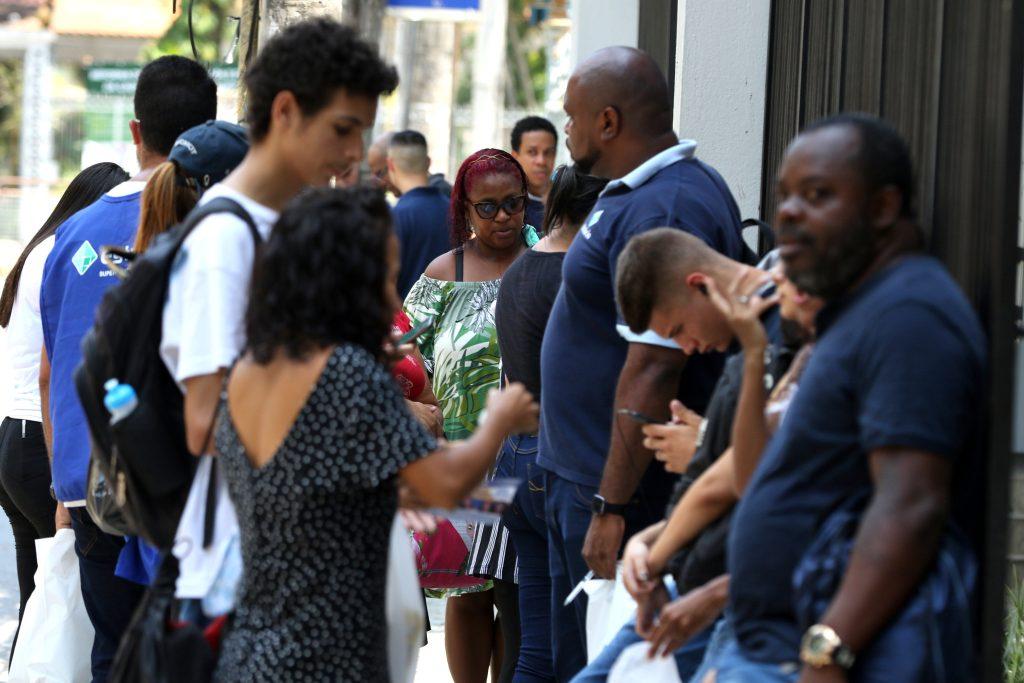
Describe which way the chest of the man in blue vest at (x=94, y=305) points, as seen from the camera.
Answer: away from the camera

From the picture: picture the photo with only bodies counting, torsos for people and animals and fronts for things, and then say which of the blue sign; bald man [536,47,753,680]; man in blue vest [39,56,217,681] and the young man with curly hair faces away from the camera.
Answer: the man in blue vest

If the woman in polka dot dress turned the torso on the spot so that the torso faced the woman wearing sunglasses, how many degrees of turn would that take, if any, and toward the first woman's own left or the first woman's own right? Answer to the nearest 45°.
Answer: approximately 45° to the first woman's own left

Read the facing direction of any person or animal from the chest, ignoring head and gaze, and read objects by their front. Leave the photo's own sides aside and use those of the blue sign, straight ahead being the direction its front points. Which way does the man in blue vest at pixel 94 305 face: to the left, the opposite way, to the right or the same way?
the opposite way

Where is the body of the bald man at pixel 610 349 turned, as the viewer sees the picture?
to the viewer's left

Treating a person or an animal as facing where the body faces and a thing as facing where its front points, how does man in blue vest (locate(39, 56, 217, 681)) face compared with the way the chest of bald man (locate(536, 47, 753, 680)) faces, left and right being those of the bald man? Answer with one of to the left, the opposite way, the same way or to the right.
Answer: to the right

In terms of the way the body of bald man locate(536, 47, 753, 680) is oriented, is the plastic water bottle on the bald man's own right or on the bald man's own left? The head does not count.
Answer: on the bald man's own left

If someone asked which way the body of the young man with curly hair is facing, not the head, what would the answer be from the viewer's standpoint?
to the viewer's right
